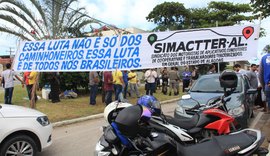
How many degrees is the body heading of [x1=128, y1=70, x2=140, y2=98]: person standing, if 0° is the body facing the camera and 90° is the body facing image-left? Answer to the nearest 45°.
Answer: approximately 45°

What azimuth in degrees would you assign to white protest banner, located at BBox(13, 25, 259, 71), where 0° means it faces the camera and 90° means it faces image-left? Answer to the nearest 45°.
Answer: approximately 0°

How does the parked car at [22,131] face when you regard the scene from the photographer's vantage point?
facing to the right of the viewer

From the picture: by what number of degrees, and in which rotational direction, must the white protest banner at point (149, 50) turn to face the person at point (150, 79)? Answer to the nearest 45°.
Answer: approximately 180°

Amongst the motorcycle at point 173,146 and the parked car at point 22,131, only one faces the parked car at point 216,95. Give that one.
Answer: the parked car at point 22,131

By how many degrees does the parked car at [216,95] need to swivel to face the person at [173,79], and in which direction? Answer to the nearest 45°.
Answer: approximately 180°
